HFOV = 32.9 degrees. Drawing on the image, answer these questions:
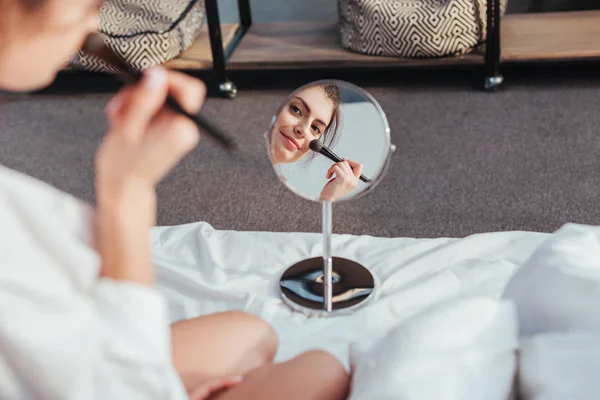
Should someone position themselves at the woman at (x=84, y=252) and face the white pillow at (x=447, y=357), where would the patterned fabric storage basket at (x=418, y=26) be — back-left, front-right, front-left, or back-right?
front-left

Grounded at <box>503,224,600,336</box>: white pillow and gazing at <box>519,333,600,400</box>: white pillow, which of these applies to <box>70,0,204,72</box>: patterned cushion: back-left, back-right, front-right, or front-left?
back-right

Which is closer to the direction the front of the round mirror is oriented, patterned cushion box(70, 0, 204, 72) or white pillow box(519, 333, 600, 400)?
the white pillow

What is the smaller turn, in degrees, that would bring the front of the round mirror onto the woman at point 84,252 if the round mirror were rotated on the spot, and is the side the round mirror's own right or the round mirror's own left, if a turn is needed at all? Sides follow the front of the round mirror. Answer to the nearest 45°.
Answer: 0° — it already faces them

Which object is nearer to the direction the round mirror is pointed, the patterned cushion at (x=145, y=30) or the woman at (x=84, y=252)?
the woman

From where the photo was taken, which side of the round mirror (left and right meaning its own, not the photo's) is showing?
front

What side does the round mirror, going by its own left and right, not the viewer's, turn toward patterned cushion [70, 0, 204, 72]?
back
